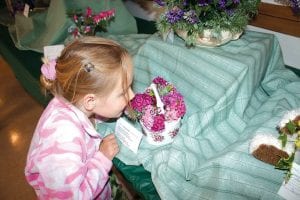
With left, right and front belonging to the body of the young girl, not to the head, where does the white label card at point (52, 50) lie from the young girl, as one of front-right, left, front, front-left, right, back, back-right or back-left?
left

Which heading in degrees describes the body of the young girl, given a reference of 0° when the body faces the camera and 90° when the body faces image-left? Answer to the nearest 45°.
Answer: approximately 270°

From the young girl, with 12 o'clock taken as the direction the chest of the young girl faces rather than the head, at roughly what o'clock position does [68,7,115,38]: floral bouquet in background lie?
The floral bouquet in background is roughly at 9 o'clock from the young girl.

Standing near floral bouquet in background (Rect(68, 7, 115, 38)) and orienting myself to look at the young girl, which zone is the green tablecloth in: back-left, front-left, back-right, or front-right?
front-left

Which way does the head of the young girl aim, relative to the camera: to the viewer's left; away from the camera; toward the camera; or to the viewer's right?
to the viewer's right

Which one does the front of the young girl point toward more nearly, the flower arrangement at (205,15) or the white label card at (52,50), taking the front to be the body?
the flower arrangement

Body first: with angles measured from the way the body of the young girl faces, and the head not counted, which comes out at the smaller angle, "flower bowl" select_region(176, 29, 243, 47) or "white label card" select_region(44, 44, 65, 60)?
the flower bowl

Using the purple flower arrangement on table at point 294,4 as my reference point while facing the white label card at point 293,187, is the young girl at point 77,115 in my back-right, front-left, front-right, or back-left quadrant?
front-right

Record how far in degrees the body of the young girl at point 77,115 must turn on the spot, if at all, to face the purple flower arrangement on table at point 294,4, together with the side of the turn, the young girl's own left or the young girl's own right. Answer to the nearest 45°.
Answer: approximately 45° to the young girl's own left
